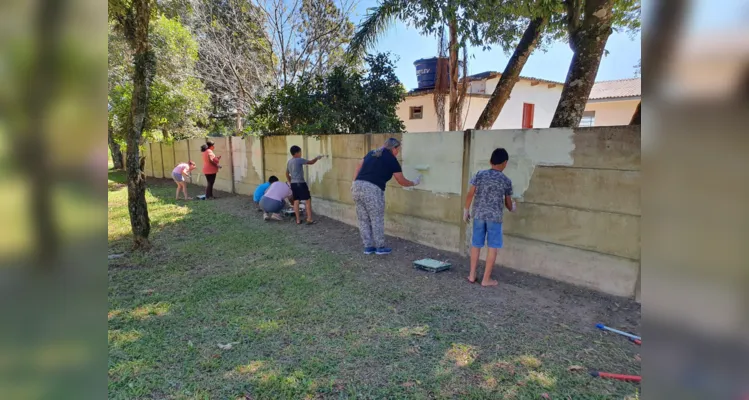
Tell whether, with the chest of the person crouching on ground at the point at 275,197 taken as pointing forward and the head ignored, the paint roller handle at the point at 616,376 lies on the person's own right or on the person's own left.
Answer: on the person's own right

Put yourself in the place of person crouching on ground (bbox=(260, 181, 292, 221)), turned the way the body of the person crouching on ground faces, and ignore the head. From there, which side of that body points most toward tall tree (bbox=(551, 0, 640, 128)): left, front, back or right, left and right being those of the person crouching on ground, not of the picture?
right

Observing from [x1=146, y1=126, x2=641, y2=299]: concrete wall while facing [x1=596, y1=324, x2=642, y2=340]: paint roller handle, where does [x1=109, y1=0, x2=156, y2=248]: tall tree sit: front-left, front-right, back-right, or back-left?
back-right

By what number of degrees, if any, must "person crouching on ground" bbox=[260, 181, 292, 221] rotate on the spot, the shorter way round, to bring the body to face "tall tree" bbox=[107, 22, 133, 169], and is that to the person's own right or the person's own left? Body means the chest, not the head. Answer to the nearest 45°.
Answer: approximately 90° to the person's own left

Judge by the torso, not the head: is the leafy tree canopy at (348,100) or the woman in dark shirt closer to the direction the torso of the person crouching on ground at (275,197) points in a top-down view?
the leafy tree canopy

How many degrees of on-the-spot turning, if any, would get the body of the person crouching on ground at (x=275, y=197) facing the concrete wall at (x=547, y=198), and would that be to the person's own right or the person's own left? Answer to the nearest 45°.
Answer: approximately 90° to the person's own right

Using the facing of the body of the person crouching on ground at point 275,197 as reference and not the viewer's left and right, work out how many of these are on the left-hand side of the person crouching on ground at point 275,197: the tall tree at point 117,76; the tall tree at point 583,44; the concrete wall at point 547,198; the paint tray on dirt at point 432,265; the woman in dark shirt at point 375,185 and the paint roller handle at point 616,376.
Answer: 1

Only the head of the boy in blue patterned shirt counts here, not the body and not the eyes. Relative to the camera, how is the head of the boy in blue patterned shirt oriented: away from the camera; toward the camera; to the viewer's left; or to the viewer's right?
away from the camera

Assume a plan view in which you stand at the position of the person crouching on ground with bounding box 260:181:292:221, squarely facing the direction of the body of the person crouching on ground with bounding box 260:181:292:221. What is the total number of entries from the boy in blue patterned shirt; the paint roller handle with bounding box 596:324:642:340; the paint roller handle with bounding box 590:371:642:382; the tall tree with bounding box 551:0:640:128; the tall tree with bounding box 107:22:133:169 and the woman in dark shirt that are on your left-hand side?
1

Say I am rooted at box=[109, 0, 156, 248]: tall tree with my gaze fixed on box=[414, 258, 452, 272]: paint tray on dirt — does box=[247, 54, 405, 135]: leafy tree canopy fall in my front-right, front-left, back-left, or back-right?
front-left

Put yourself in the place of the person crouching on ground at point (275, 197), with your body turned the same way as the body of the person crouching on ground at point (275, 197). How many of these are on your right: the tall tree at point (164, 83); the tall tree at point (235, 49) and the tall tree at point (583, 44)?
1

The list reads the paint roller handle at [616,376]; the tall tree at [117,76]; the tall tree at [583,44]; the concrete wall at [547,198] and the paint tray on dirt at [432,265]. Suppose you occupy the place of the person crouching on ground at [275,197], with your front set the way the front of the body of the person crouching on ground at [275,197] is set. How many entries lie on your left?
1

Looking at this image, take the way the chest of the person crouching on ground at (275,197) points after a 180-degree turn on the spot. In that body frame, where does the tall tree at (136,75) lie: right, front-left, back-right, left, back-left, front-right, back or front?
front

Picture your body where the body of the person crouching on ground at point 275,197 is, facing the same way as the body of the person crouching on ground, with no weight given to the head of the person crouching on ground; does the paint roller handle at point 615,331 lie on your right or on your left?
on your right

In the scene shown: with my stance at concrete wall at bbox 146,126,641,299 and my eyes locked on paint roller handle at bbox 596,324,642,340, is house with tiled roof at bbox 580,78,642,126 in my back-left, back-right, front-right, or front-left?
back-left

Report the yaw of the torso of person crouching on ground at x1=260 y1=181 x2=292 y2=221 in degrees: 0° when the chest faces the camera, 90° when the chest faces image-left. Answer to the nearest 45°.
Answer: approximately 225°

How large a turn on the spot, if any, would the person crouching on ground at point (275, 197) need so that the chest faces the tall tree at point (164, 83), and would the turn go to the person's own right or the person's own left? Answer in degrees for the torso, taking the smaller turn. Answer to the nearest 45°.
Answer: approximately 90° to the person's own left

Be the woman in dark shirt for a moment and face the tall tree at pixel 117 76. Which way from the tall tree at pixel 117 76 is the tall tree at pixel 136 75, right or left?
left
